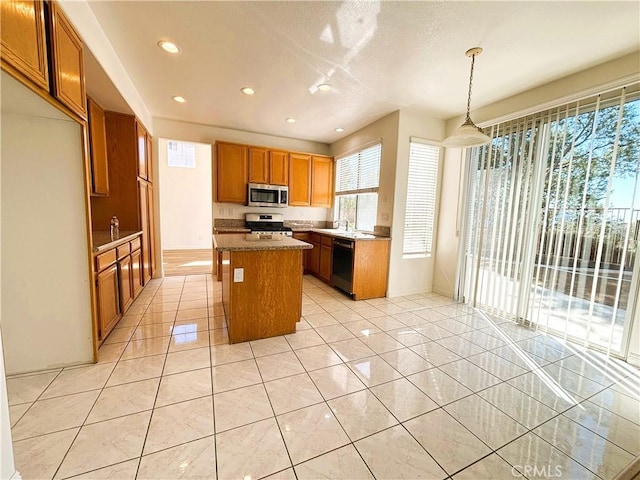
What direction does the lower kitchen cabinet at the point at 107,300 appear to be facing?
to the viewer's right

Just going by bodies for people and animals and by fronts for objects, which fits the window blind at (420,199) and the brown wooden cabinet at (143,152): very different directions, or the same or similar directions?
very different directions

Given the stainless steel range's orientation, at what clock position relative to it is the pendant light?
The pendant light is roughly at 11 o'clock from the stainless steel range.

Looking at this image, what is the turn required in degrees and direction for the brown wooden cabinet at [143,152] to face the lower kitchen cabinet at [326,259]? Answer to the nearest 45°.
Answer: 0° — it already faces it

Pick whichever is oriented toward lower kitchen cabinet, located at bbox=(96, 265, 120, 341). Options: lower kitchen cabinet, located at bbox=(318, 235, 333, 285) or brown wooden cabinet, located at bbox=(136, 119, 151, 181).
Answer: lower kitchen cabinet, located at bbox=(318, 235, 333, 285)

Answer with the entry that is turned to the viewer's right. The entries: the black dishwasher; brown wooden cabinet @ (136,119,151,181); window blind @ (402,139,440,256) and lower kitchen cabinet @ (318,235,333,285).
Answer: the brown wooden cabinet

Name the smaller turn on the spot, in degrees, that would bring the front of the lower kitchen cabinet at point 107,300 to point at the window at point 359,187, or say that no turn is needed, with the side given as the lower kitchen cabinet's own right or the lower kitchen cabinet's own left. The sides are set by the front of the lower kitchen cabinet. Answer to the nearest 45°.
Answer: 0° — it already faces it

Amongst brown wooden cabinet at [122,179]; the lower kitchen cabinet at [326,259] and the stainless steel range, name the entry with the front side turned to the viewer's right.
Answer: the brown wooden cabinet

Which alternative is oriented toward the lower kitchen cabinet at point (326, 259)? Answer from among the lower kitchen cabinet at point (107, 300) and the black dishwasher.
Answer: the lower kitchen cabinet at point (107, 300)

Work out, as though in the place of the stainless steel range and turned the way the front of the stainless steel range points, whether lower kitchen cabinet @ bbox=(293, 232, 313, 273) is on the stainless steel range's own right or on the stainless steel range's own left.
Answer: on the stainless steel range's own left

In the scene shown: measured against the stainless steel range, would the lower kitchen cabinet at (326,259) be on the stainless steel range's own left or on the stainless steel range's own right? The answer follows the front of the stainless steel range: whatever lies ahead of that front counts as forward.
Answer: on the stainless steel range's own left

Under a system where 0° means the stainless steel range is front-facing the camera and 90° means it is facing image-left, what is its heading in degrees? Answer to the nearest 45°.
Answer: approximately 0°
